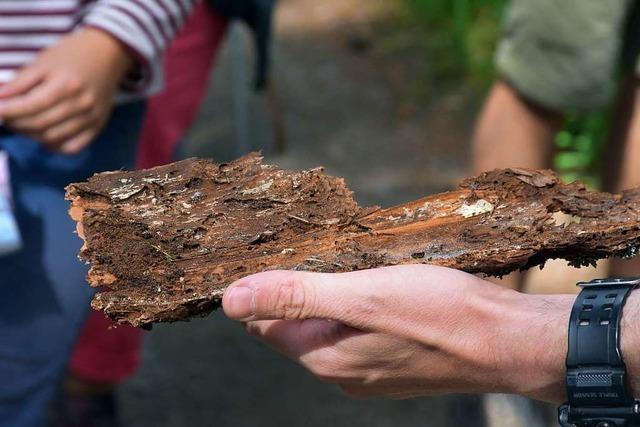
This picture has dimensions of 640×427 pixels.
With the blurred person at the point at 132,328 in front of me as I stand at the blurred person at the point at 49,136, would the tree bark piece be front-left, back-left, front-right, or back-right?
back-right
